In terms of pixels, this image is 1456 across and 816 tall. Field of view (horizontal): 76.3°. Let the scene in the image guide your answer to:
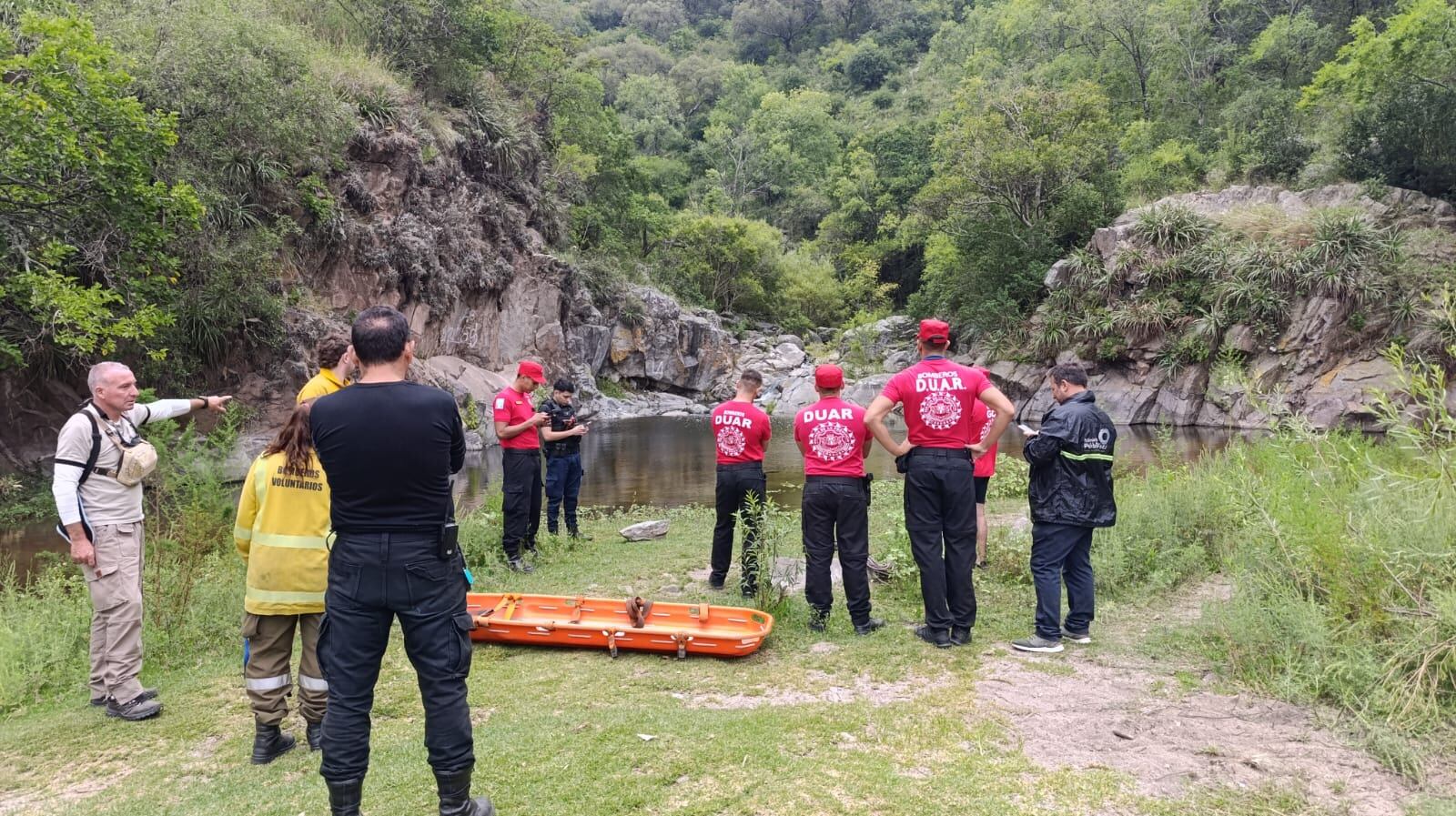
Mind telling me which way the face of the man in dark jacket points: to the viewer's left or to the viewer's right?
to the viewer's left

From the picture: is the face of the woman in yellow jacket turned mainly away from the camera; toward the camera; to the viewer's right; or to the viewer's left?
away from the camera

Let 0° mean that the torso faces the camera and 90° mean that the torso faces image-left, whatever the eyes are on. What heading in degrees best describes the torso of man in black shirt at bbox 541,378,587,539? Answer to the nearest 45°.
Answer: approximately 315°

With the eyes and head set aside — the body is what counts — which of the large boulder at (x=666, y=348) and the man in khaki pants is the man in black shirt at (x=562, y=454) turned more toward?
the man in khaki pants

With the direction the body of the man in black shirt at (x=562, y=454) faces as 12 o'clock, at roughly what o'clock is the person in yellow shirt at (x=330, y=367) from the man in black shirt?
The person in yellow shirt is roughly at 2 o'clock from the man in black shirt.

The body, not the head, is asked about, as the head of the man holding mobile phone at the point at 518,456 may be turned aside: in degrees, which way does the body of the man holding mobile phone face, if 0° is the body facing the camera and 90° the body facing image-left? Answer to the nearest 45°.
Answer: approximately 315°

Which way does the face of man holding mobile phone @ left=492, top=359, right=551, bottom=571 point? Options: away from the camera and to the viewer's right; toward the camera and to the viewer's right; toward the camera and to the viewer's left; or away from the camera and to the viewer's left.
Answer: toward the camera and to the viewer's right

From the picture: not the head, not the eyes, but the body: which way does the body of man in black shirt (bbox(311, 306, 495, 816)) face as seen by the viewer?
away from the camera

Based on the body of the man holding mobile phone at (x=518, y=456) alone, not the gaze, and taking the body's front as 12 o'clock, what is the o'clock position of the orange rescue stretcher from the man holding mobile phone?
The orange rescue stretcher is roughly at 1 o'clock from the man holding mobile phone.

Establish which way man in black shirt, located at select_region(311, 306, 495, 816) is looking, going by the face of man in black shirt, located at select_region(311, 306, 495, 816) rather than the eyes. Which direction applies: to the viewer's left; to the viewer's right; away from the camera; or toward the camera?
away from the camera

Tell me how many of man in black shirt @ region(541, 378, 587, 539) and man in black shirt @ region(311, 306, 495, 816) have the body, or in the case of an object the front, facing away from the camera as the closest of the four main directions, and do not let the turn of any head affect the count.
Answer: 1
